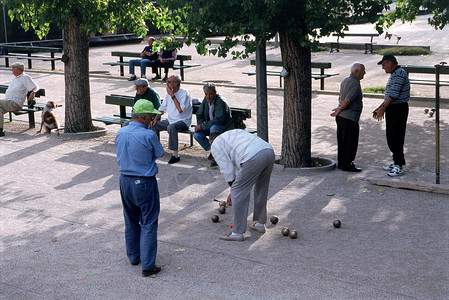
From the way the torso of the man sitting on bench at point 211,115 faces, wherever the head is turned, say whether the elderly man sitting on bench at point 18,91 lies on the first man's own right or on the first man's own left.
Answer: on the first man's own right

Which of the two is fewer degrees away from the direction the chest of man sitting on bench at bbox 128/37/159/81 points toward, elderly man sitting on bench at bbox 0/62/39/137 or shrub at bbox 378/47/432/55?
the elderly man sitting on bench

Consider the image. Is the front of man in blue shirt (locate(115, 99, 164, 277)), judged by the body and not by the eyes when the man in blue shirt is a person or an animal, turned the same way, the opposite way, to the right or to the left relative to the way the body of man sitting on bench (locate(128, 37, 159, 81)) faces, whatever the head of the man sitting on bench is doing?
the opposite way

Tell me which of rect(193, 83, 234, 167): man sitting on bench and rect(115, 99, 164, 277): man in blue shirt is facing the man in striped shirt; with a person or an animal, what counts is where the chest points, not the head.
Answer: the man in blue shirt

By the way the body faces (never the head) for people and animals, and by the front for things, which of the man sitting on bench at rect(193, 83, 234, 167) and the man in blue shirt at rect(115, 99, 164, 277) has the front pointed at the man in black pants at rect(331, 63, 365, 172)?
the man in blue shirt

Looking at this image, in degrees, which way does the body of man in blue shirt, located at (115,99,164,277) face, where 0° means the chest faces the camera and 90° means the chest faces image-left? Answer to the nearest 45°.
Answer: approximately 225°

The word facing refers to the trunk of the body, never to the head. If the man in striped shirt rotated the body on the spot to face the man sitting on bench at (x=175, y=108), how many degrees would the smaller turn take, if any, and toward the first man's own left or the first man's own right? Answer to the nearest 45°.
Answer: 0° — they already face them

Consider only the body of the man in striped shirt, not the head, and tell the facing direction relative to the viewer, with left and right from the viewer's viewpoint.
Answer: facing to the left of the viewer

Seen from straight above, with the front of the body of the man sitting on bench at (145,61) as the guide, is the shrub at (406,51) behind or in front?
behind

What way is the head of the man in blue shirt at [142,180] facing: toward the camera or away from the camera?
away from the camera

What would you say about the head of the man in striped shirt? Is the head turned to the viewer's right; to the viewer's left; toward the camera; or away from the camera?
to the viewer's left
